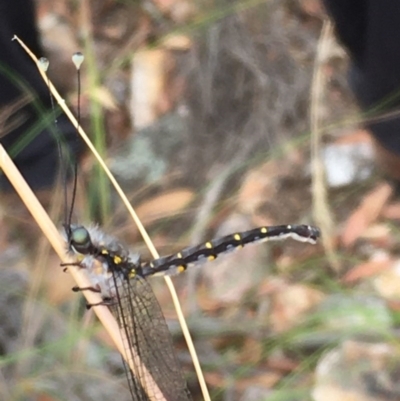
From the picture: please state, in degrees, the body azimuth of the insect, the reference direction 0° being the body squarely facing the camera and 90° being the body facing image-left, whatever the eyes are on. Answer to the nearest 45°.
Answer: approximately 90°
